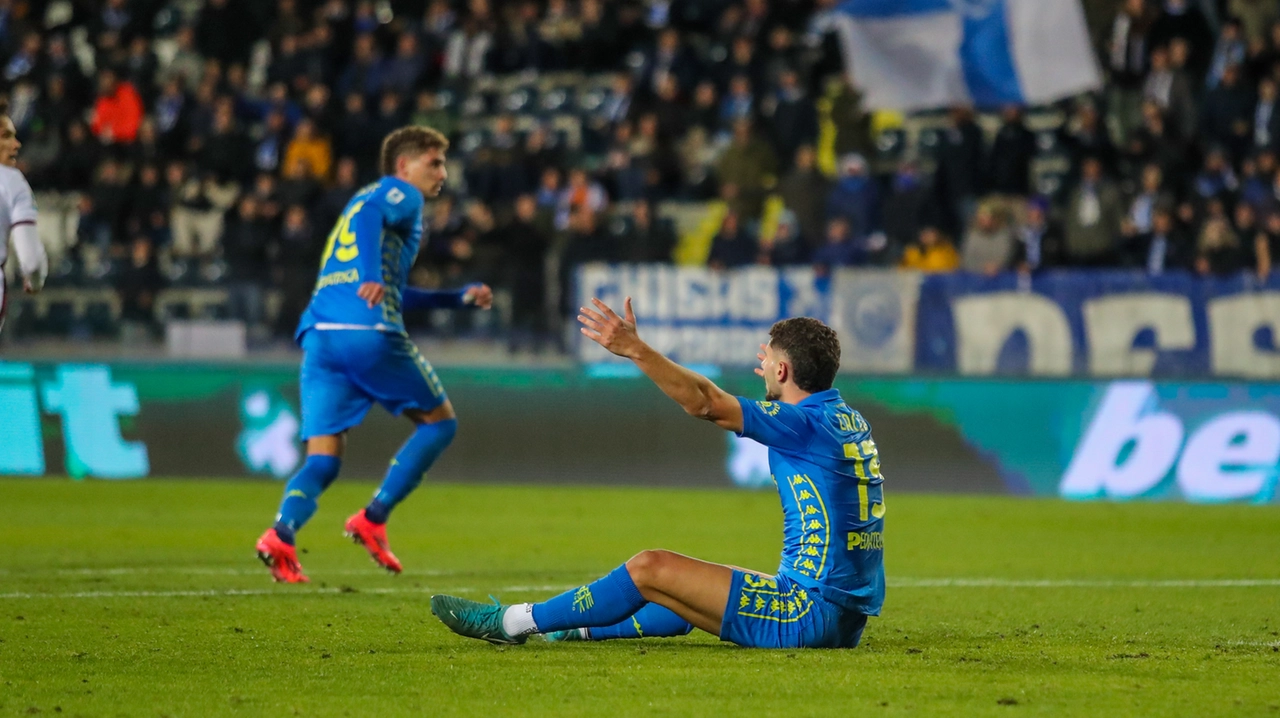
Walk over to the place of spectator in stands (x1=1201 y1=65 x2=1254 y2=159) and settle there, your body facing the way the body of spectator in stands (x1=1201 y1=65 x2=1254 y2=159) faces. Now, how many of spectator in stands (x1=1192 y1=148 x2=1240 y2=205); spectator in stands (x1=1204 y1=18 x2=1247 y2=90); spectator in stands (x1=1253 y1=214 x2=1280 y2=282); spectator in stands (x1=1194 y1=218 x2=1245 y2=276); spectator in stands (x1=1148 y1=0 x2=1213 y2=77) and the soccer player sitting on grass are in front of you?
4

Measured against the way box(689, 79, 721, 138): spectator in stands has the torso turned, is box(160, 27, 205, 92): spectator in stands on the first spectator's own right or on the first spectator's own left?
on the first spectator's own right

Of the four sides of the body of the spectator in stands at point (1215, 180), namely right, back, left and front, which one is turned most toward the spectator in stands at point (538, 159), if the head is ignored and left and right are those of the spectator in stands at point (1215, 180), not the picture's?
right

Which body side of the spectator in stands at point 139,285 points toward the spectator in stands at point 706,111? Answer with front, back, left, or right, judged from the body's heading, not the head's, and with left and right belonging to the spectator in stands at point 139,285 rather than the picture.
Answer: left

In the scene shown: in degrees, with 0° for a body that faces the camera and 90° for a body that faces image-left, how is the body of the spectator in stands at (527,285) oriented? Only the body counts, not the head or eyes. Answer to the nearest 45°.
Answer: approximately 0°

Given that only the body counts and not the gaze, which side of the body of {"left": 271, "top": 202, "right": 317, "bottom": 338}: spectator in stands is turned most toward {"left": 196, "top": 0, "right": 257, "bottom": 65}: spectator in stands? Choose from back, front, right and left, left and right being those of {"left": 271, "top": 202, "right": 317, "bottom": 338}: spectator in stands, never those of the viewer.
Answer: back

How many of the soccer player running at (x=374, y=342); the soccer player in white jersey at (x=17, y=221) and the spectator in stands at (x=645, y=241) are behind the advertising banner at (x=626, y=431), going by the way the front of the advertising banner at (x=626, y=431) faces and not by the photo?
1

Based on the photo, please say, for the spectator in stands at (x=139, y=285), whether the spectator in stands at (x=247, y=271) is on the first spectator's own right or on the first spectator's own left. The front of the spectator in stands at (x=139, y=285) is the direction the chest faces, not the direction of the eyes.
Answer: on the first spectator's own left

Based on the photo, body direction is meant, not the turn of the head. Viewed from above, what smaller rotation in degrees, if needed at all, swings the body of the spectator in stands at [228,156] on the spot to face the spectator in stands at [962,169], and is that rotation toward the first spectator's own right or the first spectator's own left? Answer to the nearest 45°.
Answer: approximately 45° to the first spectator's own left
